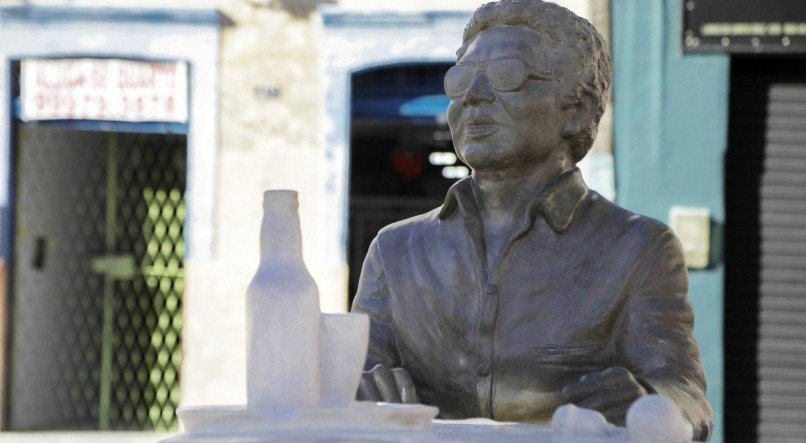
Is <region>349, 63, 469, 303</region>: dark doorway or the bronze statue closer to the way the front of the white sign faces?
the bronze statue

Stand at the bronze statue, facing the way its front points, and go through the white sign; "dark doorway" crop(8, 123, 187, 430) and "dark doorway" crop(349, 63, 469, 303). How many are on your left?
0

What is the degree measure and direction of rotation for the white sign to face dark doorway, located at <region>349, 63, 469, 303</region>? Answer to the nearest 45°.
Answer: approximately 90° to its left

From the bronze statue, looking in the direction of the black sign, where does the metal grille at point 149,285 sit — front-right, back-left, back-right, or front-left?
front-left

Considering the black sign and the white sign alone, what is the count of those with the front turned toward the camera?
2

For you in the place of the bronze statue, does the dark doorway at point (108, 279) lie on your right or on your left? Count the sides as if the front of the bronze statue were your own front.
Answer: on your right

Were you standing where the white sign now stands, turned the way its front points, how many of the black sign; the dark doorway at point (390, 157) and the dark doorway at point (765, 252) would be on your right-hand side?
0

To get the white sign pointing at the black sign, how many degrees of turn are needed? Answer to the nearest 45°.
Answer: approximately 45° to its left

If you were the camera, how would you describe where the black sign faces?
facing the viewer

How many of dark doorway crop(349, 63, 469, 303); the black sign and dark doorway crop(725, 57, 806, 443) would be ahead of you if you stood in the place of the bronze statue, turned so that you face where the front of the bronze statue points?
0

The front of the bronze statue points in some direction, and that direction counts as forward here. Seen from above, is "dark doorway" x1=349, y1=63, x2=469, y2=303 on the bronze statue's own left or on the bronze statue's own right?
on the bronze statue's own right

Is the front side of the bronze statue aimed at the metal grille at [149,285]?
no

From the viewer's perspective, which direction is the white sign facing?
toward the camera

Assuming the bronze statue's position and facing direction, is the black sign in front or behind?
behind
